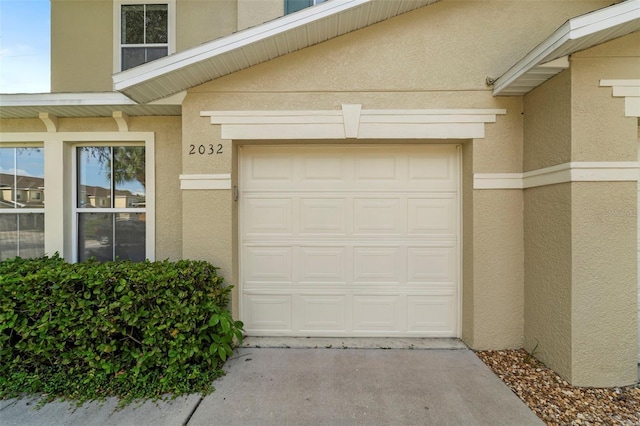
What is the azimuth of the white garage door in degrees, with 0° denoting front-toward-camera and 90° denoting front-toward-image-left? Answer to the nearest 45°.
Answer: approximately 0°

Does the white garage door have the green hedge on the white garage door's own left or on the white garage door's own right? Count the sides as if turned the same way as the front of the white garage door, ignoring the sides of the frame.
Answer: on the white garage door's own right
